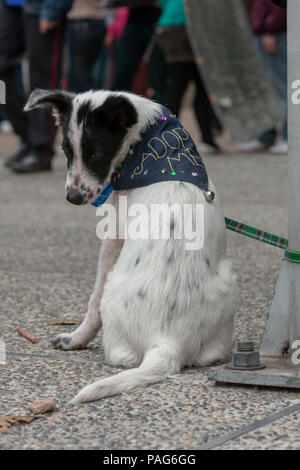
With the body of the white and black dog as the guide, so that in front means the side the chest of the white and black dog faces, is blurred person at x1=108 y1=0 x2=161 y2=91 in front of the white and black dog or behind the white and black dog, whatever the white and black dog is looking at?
in front

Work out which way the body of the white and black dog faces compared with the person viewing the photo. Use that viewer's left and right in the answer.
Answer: facing away from the viewer and to the left of the viewer

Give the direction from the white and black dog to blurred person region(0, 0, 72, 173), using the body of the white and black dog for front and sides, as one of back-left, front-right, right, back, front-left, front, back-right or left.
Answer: front-right

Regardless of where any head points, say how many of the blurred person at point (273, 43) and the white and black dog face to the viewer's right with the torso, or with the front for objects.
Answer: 0

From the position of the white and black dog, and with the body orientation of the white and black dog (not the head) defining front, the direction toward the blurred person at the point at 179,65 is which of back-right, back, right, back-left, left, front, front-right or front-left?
front-right

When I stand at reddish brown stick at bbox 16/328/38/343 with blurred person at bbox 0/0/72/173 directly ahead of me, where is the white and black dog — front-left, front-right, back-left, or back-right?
back-right

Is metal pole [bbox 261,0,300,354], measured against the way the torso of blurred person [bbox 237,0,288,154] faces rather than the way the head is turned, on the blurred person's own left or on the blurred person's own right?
on the blurred person's own left
